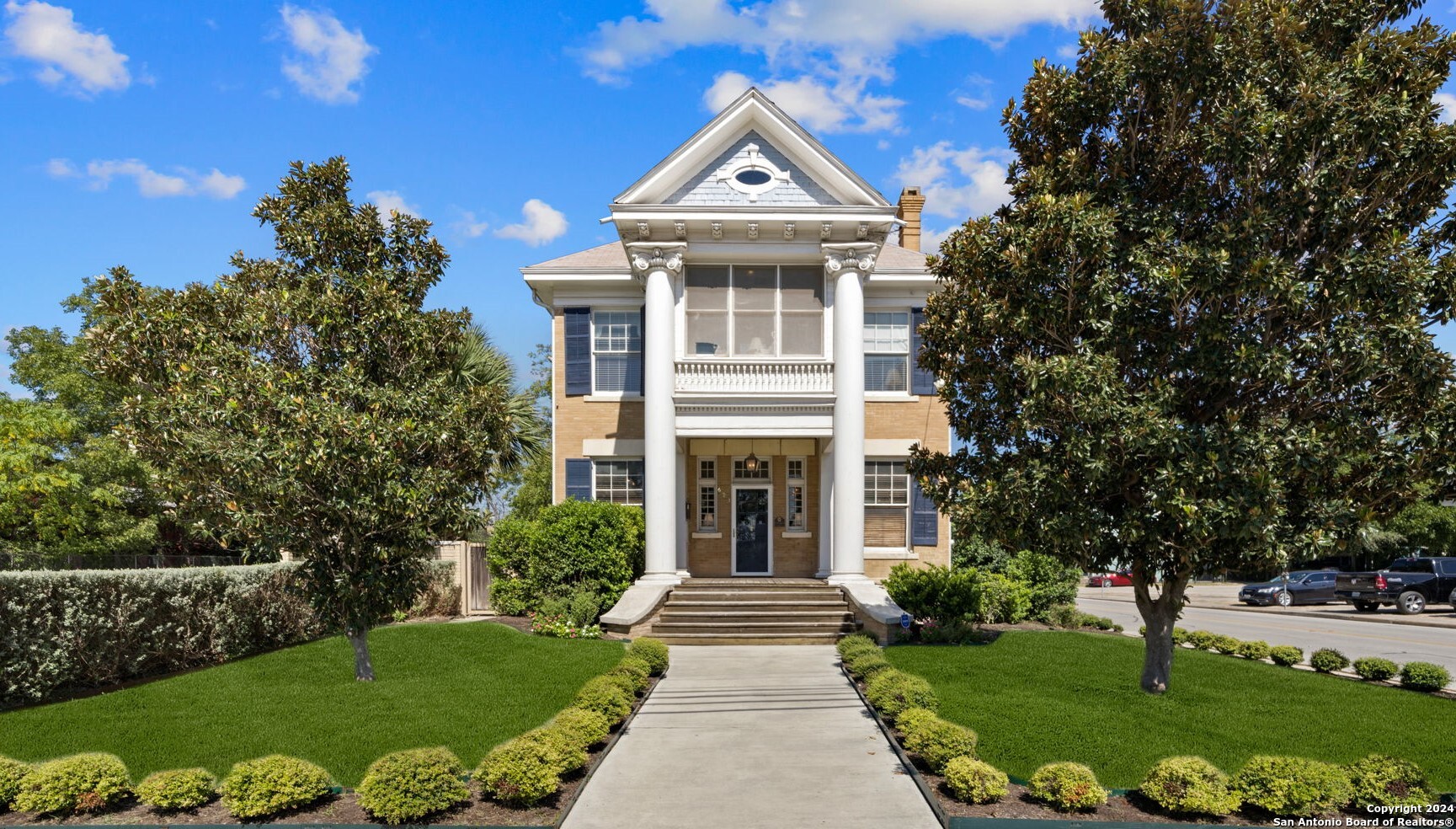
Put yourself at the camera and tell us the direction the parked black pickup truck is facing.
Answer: facing away from the viewer and to the right of the viewer

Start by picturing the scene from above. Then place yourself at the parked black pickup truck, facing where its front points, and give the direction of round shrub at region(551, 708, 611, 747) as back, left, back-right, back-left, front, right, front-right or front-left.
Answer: back-right

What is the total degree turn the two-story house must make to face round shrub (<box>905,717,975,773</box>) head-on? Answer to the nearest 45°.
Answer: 0° — it already faces it

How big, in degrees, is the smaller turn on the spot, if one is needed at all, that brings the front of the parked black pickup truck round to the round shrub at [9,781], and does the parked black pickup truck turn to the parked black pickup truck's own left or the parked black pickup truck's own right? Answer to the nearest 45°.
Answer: approximately 135° to the parked black pickup truck's own right

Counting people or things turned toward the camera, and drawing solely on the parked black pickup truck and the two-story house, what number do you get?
1

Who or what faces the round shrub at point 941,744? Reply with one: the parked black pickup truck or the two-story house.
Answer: the two-story house

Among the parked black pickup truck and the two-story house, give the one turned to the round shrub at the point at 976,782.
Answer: the two-story house

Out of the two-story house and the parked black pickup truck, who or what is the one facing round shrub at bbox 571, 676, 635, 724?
the two-story house

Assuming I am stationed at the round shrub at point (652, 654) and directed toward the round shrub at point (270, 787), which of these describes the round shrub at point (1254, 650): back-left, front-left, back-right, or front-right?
back-left

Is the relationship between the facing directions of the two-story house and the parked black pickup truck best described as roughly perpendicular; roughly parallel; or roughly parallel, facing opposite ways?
roughly perpendicular

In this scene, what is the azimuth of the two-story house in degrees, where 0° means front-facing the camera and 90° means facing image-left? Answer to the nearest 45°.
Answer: approximately 0°

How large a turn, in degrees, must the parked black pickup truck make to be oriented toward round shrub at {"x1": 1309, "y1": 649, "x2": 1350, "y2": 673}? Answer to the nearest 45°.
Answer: approximately 135° to its right

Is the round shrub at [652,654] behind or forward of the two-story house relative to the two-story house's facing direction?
forward
